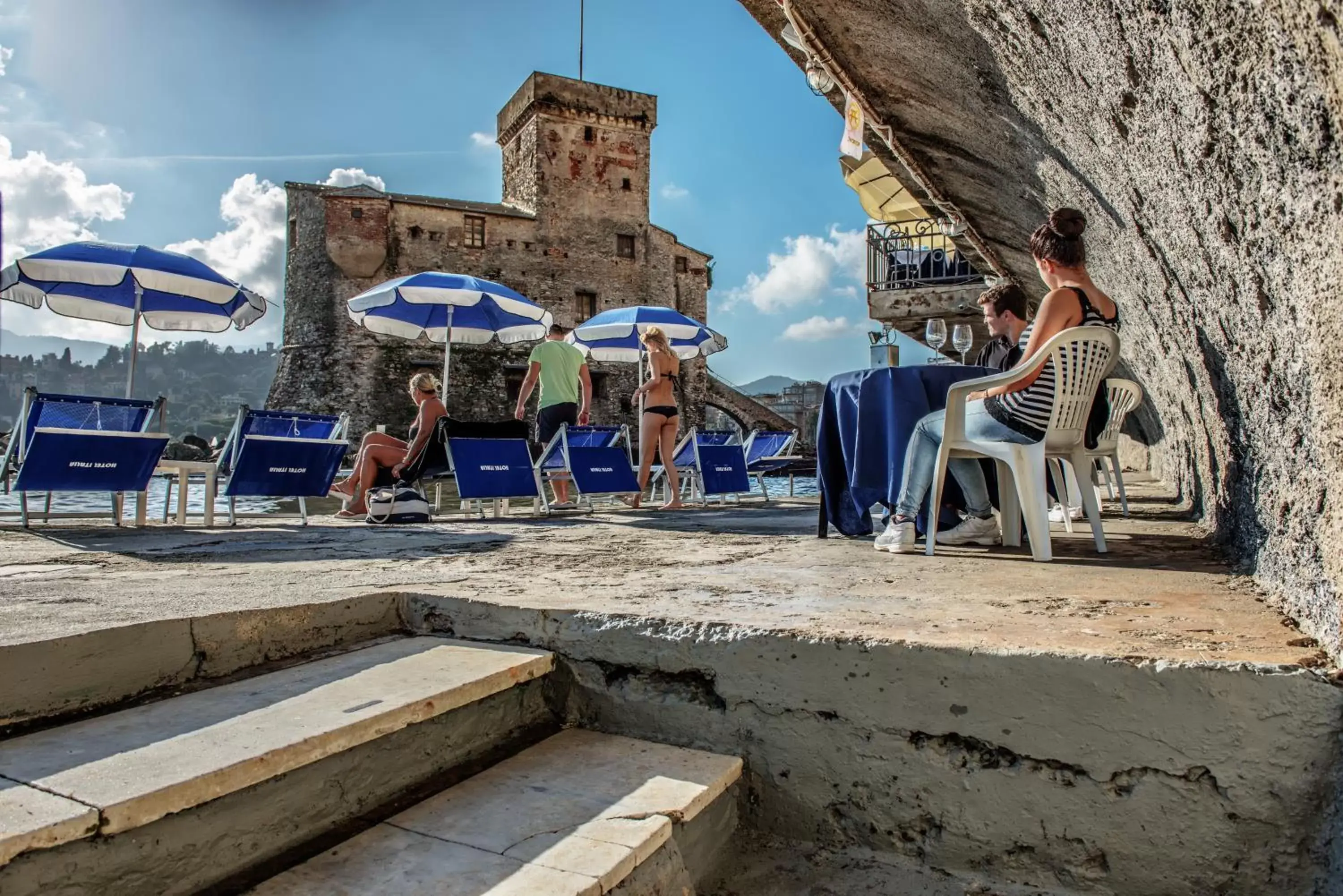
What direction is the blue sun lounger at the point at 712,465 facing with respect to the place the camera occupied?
facing away from the viewer and to the left of the viewer

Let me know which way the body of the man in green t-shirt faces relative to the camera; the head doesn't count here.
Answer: away from the camera

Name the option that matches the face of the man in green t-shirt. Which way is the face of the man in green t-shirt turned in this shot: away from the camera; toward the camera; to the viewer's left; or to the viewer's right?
away from the camera

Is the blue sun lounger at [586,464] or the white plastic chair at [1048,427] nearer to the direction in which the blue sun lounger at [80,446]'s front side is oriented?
the blue sun lounger

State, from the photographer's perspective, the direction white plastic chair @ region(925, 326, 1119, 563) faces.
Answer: facing away from the viewer and to the left of the viewer

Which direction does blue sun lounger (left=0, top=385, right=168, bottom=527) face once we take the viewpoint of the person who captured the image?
facing away from the viewer

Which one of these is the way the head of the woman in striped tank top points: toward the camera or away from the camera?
away from the camera

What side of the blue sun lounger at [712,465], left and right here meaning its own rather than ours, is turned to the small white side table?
left

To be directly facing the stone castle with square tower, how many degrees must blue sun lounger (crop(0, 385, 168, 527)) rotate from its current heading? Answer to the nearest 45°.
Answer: approximately 45° to its right
